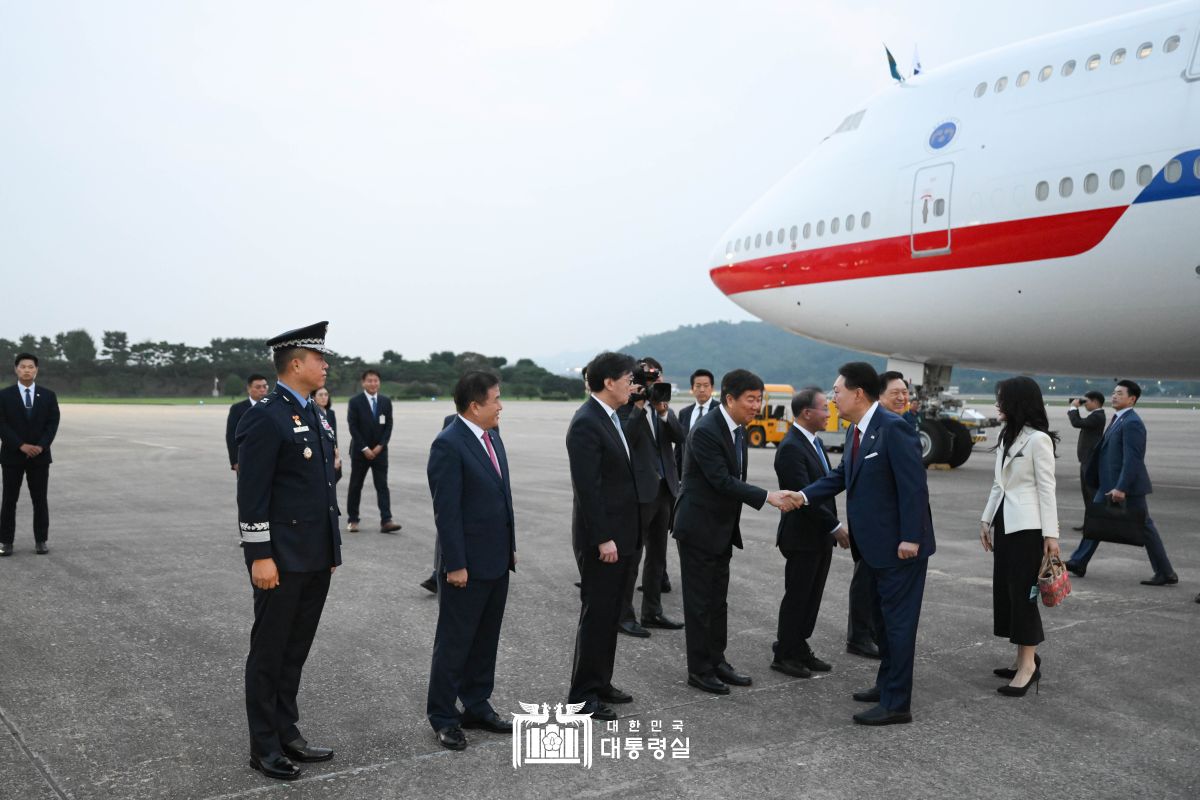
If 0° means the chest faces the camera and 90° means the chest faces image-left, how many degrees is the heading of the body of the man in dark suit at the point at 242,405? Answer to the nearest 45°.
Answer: approximately 315°

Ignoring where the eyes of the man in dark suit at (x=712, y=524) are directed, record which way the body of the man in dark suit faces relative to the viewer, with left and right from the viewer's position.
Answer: facing to the right of the viewer

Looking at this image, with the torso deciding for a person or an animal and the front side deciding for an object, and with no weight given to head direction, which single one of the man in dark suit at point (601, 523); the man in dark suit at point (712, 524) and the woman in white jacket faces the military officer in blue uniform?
the woman in white jacket

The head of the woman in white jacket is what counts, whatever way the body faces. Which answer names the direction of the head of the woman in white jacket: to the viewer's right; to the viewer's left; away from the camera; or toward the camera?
to the viewer's left

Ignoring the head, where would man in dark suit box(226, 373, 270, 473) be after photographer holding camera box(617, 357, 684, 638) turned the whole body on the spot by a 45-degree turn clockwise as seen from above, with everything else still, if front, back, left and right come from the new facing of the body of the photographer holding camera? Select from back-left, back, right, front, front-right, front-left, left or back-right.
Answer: back-right

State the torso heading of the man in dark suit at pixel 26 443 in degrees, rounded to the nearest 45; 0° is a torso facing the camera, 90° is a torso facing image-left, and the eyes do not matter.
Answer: approximately 0°

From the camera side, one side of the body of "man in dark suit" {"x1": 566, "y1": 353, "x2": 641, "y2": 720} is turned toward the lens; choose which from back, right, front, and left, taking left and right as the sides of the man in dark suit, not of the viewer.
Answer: right

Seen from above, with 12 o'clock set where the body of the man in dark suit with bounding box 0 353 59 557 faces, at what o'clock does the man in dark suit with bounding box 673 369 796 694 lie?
the man in dark suit with bounding box 673 369 796 694 is roughly at 11 o'clock from the man in dark suit with bounding box 0 353 59 557.

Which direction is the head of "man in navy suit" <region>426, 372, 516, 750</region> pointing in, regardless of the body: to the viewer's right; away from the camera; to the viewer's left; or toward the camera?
to the viewer's right

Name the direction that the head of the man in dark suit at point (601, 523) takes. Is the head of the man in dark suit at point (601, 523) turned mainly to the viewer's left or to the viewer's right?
to the viewer's right

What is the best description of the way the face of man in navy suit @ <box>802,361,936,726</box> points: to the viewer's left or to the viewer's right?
to the viewer's left

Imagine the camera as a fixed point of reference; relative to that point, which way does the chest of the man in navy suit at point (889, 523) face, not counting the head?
to the viewer's left
